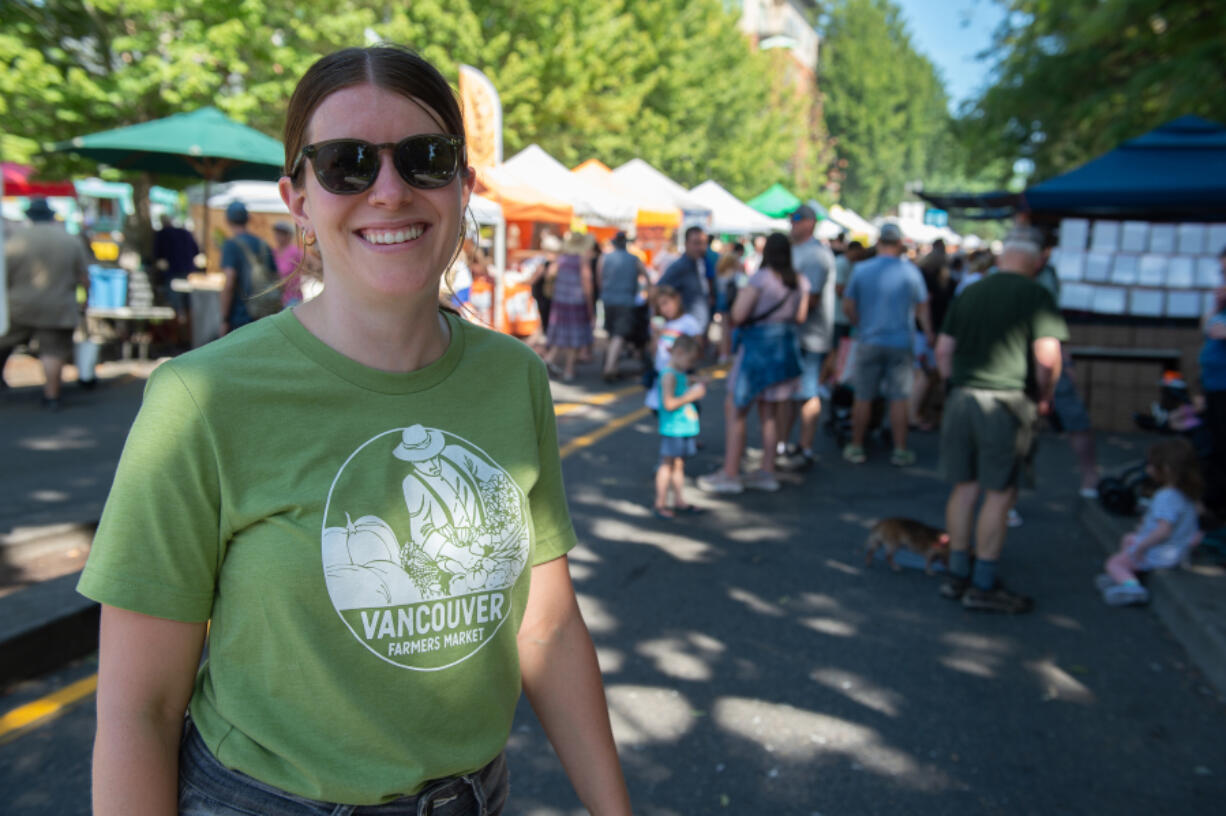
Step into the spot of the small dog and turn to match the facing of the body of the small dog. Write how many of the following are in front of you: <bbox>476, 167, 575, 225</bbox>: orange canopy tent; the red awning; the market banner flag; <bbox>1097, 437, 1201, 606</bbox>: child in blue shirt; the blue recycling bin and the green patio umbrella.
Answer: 1

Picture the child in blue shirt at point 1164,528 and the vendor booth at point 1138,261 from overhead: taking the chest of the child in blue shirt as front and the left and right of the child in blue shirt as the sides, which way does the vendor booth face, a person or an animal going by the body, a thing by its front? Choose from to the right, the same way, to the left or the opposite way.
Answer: the same way

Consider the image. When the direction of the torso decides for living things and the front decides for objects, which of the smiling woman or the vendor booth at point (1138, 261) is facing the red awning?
the vendor booth

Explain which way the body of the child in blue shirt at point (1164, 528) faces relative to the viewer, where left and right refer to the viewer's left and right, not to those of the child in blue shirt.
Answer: facing to the left of the viewer

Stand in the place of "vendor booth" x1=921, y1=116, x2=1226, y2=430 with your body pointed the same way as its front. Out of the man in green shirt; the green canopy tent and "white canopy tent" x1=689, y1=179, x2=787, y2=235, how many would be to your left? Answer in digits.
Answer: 1

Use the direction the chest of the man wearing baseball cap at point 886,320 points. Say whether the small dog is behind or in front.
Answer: behind

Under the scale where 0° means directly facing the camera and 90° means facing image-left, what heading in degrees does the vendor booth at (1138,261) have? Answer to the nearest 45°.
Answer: approximately 90°

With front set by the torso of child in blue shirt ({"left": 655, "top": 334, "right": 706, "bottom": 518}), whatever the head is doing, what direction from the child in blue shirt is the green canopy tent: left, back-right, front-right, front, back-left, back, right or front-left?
left

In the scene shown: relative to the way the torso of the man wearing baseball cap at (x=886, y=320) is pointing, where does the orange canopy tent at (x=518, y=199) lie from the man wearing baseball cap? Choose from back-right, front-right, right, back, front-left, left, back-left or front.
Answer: front-left

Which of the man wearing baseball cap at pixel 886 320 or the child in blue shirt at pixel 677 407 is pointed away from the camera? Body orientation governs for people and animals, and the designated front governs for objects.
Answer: the man wearing baseball cap

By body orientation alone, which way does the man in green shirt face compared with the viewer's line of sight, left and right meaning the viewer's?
facing away from the viewer and to the right of the viewer

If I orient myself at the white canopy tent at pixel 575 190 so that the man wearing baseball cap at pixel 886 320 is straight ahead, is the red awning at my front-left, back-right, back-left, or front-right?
back-right

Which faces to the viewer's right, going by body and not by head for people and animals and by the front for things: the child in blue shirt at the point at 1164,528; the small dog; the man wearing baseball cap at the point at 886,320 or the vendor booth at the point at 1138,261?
the small dog

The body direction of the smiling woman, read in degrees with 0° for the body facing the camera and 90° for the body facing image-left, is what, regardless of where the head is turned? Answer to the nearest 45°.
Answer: approximately 315°

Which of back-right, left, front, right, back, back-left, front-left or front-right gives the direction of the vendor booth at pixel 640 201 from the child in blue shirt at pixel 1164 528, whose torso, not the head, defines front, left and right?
front-right

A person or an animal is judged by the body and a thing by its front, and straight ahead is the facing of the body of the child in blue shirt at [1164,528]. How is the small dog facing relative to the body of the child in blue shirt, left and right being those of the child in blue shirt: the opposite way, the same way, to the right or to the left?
the opposite way

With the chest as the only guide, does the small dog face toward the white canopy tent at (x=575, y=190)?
no

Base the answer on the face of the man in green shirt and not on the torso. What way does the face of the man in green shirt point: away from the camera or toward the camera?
away from the camera
